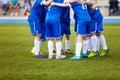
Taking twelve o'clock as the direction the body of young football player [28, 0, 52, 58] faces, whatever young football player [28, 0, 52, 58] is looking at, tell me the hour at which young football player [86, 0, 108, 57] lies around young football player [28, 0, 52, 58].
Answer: young football player [86, 0, 108, 57] is roughly at 12 o'clock from young football player [28, 0, 52, 58].

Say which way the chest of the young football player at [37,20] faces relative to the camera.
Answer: to the viewer's right

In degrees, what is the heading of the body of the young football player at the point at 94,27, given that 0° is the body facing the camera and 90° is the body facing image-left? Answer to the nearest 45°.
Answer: approximately 90°

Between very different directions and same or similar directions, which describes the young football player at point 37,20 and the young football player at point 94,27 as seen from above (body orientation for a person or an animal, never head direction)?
very different directions

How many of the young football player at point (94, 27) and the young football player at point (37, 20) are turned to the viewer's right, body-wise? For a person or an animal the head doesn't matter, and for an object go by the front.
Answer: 1

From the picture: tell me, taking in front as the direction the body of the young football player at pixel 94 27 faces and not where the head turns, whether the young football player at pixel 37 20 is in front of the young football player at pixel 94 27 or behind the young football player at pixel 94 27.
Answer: in front
